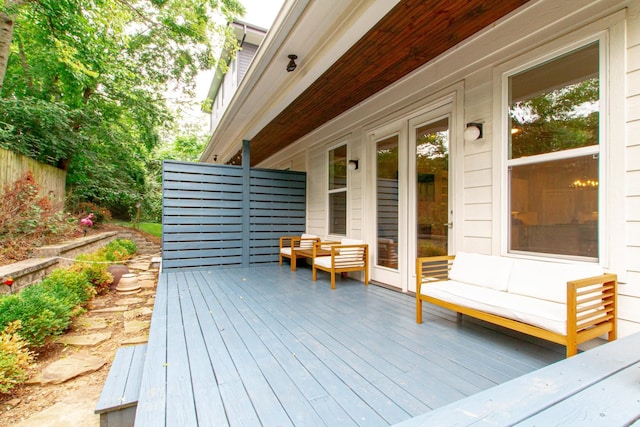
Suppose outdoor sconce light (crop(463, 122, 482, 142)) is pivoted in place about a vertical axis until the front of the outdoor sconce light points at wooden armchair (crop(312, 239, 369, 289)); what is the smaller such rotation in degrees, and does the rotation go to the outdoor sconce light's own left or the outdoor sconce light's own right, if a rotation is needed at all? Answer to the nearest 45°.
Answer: approximately 90° to the outdoor sconce light's own right

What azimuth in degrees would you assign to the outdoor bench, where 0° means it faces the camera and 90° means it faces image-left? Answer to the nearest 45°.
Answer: approximately 45°

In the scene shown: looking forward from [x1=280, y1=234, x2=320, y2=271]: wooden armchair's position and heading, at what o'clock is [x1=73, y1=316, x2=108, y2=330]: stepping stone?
The stepping stone is roughly at 12 o'clock from the wooden armchair.

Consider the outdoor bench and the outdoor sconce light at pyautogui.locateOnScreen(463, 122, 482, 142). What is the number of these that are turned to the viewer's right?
0

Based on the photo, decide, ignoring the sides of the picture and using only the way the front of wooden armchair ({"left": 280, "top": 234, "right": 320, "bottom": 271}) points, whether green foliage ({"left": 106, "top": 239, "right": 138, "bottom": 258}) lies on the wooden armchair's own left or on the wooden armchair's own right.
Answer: on the wooden armchair's own right

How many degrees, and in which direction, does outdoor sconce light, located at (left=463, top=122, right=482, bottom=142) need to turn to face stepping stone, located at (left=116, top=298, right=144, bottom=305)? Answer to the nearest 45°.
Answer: approximately 45° to its right

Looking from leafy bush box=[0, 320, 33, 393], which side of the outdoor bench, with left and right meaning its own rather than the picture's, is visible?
front

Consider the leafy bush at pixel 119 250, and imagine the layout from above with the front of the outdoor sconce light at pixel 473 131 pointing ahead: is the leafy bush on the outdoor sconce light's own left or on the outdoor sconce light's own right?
on the outdoor sconce light's own right

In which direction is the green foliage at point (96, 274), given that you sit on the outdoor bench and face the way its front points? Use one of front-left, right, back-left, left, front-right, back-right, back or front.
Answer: front-right

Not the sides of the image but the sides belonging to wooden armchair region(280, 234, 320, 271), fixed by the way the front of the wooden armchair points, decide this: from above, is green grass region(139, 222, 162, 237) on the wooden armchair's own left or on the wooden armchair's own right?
on the wooden armchair's own right

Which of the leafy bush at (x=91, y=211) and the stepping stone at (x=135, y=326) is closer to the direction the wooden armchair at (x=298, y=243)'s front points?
the stepping stone

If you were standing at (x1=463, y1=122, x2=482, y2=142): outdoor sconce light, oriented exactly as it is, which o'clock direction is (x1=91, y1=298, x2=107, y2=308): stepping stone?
The stepping stone is roughly at 1 o'clock from the outdoor sconce light.
